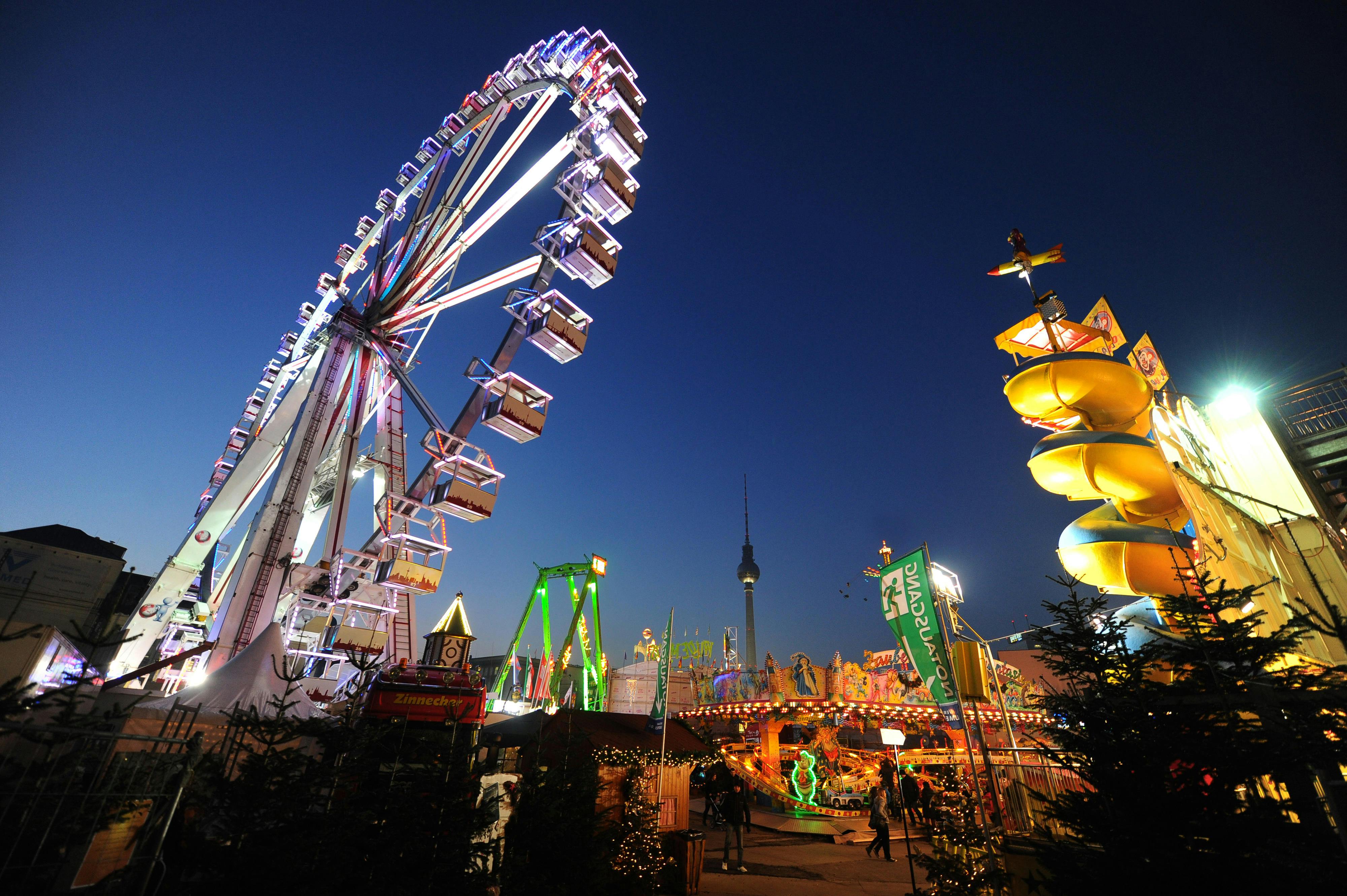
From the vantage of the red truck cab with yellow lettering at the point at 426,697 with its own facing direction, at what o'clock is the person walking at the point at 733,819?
The person walking is roughly at 9 o'clock from the red truck cab with yellow lettering.

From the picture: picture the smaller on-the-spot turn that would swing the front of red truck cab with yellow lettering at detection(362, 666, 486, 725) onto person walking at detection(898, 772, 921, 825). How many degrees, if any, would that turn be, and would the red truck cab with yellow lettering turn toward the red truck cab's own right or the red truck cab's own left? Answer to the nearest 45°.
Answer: approximately 90° to the red truck cab's own left

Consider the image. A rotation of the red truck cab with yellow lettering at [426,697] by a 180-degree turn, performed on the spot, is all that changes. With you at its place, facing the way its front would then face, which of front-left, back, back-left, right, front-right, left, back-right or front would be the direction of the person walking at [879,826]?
right

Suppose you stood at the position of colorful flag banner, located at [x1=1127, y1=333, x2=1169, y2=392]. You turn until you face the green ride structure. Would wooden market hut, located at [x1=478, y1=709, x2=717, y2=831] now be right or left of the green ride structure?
left

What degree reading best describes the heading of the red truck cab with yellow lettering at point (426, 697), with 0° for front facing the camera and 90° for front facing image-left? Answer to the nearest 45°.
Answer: approximately 0°

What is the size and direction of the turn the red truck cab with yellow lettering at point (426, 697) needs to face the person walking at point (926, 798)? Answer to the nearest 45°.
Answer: approximately 90° to its left

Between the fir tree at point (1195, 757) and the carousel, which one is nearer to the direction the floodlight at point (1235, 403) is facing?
the fir tree

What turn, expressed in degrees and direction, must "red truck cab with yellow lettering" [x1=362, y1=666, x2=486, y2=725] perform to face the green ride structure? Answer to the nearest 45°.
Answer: approximately 180°

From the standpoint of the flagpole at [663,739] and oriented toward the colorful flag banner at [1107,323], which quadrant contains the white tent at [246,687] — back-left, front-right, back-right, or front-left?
back-right

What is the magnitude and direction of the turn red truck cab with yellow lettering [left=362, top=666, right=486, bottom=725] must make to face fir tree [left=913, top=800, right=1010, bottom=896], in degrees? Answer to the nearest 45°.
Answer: approximately 45° to its left

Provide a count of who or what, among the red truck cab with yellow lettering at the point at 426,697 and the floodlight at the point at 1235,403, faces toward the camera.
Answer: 2

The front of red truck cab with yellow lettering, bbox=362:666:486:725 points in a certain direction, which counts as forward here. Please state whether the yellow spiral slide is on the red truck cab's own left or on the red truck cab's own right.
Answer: on the red truck cab's own left

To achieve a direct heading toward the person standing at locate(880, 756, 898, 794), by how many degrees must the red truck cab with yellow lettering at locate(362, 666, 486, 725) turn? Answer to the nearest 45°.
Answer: approximately 90° to its left
